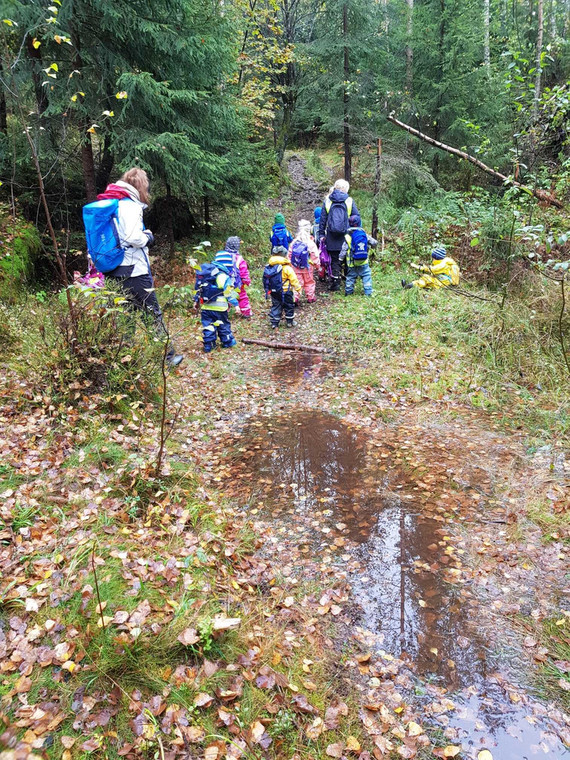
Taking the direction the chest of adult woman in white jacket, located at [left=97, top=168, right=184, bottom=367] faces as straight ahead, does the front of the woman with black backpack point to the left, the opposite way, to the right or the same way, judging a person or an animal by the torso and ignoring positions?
to the left

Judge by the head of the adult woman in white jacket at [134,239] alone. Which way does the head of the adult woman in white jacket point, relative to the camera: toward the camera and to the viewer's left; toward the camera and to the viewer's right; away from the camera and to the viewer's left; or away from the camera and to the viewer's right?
away from the camera and to the viewer's right

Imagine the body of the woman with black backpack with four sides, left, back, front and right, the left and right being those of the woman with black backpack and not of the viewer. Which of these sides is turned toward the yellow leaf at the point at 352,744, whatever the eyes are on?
back

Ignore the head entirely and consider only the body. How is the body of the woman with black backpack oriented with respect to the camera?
away from the camera

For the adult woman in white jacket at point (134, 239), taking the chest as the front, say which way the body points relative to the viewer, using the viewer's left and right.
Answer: facing to the right of the viewer

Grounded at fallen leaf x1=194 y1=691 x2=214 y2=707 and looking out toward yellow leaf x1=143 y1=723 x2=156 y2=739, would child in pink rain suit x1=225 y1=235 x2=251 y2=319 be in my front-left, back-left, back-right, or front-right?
back-right

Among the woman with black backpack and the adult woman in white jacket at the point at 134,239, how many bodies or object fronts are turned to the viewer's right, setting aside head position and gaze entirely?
1

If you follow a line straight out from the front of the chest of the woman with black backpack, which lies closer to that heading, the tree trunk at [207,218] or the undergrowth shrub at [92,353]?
the tree trunk
